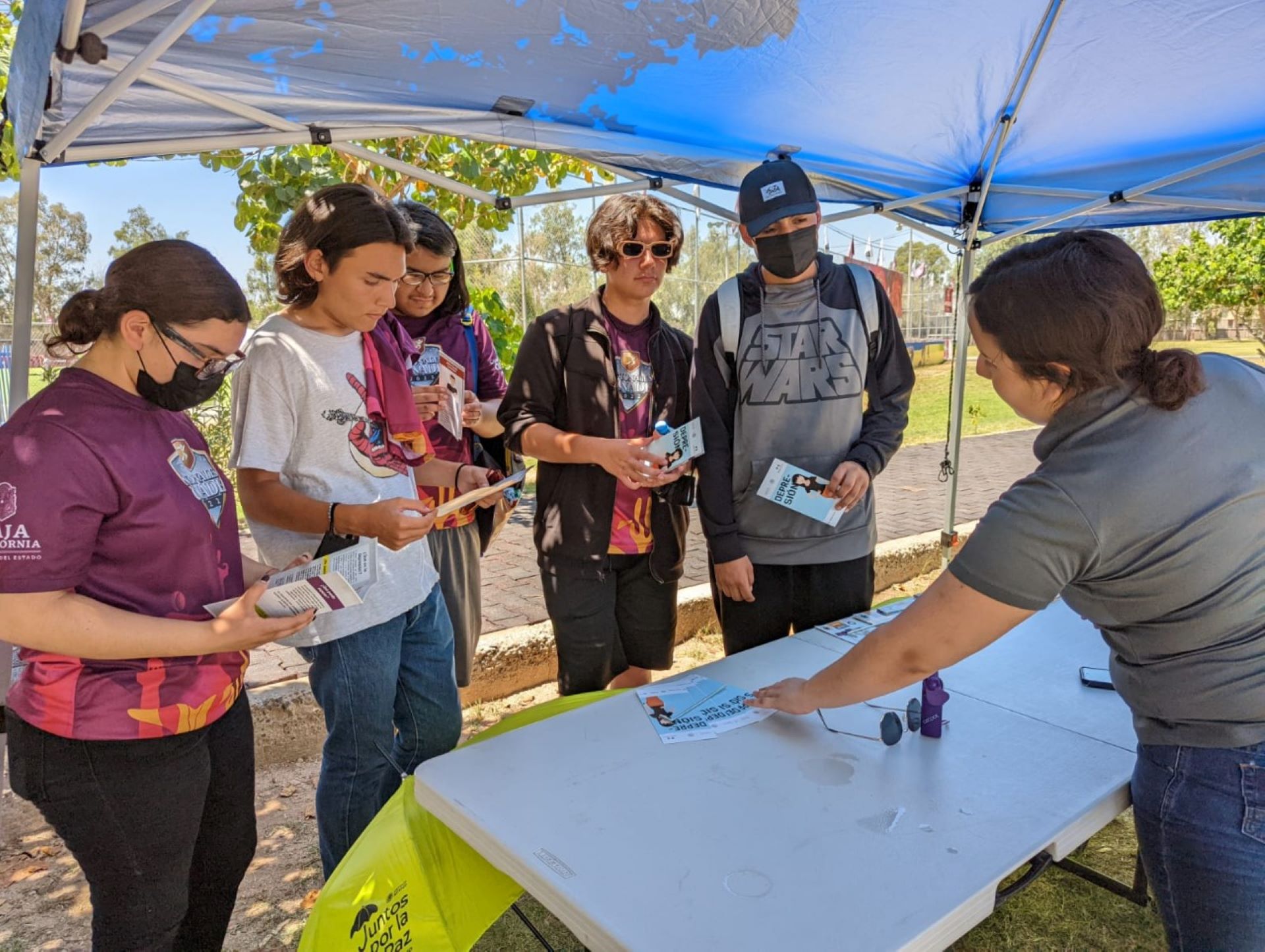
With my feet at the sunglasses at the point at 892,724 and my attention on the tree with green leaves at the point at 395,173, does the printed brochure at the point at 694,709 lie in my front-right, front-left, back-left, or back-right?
front-left

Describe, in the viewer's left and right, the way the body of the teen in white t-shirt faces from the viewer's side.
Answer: facing the viewer and to the right of the viewer

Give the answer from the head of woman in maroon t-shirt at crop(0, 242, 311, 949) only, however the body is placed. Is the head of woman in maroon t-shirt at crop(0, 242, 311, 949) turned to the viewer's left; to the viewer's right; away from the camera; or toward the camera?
to the viewer's right

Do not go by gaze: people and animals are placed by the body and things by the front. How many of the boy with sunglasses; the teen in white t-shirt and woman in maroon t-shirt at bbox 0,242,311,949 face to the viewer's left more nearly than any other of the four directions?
0

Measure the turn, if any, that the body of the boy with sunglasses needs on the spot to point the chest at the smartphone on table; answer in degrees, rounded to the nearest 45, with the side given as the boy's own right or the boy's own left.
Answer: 0° — they already face it

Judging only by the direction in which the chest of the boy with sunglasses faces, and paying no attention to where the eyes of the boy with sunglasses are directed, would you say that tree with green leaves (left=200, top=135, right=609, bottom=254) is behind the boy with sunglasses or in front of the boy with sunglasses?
behind

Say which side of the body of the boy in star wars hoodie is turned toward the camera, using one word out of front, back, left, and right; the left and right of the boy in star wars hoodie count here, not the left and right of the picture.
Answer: front

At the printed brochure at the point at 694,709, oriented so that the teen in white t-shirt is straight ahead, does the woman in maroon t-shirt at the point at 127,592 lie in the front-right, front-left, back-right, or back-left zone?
front-left

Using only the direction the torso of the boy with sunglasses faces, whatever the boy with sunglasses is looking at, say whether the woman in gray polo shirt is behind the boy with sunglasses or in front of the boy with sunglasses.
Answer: in front

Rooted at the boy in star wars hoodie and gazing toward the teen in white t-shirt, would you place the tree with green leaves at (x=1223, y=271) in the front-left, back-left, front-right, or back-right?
back-right

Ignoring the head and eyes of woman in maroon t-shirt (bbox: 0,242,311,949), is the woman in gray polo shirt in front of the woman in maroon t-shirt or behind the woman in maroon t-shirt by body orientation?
in front
